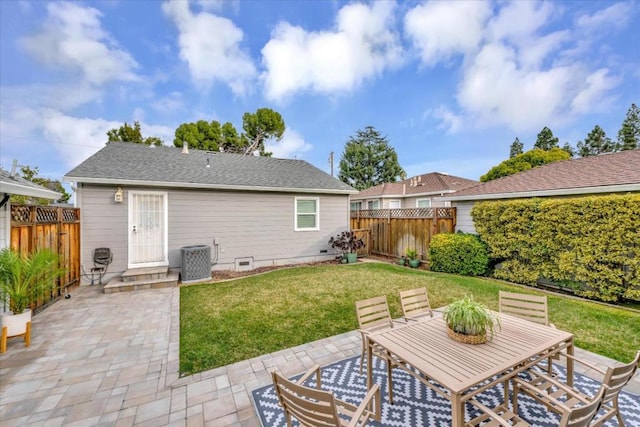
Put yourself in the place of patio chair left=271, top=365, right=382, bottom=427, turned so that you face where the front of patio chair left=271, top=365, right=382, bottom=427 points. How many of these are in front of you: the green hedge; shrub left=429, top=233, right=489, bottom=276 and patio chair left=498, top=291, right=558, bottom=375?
3

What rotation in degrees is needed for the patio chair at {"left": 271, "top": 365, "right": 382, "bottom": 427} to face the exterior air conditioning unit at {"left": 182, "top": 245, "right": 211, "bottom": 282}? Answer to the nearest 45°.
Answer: approximately 90° to its left

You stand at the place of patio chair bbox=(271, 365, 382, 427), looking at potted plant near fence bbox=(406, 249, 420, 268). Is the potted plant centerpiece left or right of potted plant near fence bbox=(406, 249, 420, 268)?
right

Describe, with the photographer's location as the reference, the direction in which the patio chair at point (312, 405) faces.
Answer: facing away from the viewer and to the right of the viewer

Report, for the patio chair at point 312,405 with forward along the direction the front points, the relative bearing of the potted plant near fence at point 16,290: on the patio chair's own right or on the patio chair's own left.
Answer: on the patio chair's own left

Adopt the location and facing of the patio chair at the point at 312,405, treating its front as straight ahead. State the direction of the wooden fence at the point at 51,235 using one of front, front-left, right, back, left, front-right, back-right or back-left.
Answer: left

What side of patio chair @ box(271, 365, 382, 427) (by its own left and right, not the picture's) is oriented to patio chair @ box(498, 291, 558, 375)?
front

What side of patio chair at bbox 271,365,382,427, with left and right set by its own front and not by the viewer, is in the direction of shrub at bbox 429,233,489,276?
front

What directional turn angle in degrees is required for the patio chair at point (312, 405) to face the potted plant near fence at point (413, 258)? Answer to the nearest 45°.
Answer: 0° — it already faces it

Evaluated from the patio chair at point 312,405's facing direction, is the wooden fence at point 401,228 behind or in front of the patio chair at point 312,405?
in front

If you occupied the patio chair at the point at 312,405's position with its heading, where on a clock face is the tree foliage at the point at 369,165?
The tree foliage is roughly at 11 o'clock from the patio chair.

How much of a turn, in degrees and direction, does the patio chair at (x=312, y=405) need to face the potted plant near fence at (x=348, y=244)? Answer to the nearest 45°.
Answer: approximately 45° to its left
